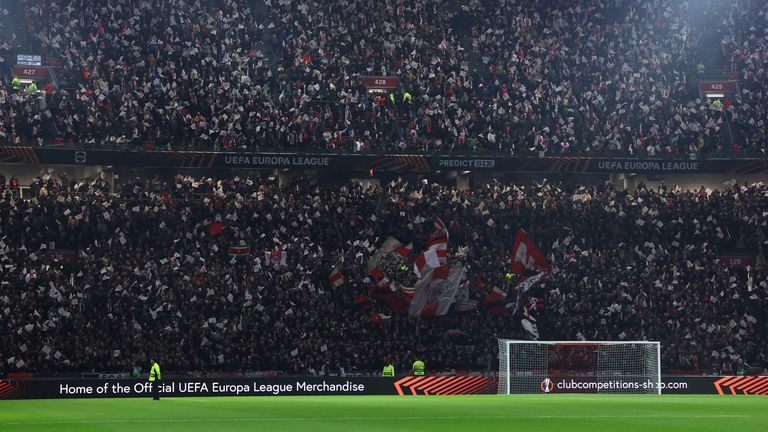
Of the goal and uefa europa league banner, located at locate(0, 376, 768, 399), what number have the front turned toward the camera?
2

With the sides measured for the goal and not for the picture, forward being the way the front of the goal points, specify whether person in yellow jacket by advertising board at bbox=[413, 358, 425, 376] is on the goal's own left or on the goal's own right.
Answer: on the goal's own right

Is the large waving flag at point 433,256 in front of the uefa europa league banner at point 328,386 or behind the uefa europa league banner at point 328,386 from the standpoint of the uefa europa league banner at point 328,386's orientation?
behind

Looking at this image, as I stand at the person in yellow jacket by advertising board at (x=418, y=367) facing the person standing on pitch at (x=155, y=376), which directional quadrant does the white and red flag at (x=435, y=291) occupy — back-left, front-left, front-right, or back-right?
back-right

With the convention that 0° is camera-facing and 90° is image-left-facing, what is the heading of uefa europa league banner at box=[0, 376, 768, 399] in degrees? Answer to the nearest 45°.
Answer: approximately 0°

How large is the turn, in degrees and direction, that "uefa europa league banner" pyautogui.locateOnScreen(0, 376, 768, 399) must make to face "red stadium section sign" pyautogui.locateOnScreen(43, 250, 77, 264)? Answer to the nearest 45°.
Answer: approximately 135° to its right

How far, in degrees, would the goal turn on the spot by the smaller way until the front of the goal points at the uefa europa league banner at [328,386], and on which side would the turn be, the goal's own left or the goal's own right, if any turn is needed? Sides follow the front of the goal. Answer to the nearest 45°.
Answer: approximately 45° to the goal's own right

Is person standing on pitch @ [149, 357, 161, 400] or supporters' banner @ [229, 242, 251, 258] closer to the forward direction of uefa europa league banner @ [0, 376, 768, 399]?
the person standing on pitch
